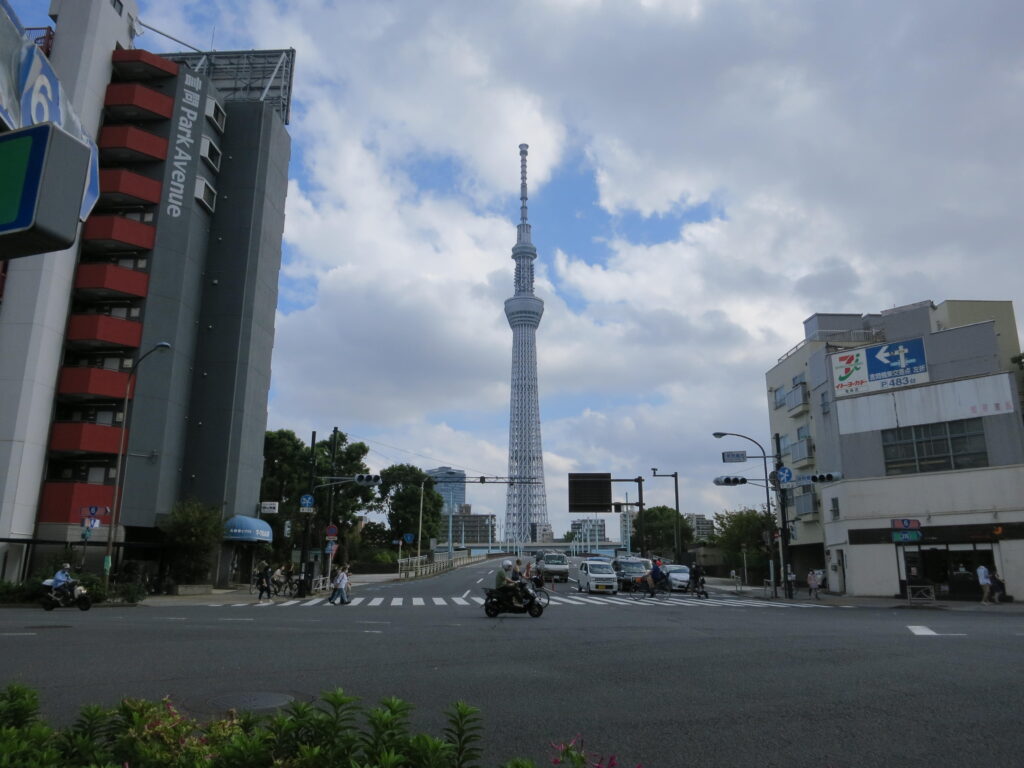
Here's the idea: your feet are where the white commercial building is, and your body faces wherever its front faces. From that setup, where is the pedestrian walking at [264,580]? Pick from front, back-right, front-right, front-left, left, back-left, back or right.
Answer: front-right

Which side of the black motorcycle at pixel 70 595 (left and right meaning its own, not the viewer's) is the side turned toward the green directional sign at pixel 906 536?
front

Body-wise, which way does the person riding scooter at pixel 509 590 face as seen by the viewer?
to the viewer's right

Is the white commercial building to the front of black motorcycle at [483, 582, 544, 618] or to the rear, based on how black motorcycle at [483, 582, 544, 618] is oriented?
to the front

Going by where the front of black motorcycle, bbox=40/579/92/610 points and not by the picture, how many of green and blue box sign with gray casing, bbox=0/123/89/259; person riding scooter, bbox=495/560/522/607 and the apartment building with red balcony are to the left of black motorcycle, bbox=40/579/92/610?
1

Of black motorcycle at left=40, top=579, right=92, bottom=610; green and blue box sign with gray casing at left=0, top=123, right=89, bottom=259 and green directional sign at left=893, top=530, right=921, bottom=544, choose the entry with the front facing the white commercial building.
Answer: the black motorcycle

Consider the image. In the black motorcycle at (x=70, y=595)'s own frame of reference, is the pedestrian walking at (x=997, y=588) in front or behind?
in front

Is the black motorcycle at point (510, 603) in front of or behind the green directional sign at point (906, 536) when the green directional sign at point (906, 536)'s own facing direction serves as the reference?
in front

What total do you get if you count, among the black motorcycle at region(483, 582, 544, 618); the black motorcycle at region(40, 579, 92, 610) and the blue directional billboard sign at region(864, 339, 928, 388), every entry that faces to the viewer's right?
2
